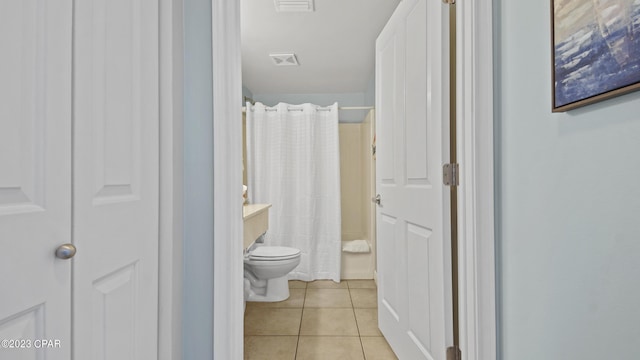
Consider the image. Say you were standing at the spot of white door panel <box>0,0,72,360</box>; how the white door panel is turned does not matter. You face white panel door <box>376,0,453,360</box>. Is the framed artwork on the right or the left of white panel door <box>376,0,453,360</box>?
right

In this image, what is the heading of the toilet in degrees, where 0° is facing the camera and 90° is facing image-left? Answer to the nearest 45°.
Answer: approximately 270°

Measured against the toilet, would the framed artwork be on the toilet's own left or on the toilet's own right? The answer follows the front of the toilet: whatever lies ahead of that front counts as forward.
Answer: on the toilet's own right

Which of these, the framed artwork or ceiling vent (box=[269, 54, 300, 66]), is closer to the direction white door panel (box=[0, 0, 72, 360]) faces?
the framed artwork

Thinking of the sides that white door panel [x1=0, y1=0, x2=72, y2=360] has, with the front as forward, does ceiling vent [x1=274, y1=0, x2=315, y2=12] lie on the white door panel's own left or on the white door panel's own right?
on the white door panel's own left

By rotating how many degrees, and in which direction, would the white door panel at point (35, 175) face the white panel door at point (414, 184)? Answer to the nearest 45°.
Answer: approximately 90° to its left

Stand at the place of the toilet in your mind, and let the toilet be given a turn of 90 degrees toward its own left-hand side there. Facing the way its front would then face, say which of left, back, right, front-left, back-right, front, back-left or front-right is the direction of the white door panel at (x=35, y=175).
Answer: back

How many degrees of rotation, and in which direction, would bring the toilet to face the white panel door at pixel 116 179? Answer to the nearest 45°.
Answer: approximately 90° to its right

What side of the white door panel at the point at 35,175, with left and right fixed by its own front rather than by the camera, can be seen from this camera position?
front

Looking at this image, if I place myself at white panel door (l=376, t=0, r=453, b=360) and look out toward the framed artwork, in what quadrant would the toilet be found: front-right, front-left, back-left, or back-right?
back-right
